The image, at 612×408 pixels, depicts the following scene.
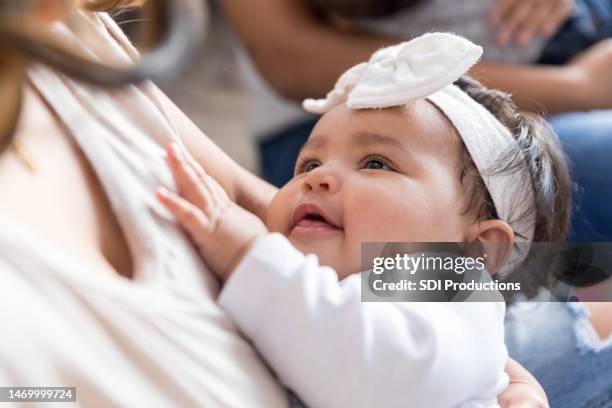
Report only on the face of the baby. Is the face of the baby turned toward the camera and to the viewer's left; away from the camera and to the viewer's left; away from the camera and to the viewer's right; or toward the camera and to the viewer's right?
toward the camera and to the viewer's left
